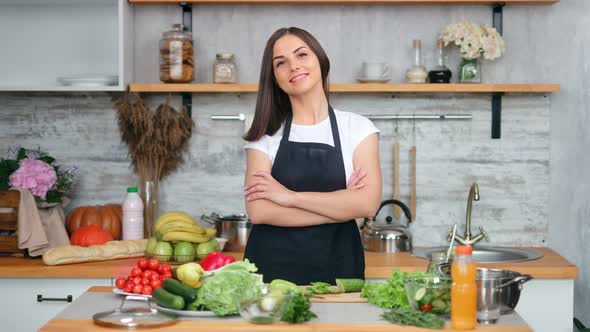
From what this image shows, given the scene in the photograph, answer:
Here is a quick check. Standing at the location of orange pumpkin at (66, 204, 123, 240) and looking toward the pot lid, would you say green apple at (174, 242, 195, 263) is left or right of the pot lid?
left

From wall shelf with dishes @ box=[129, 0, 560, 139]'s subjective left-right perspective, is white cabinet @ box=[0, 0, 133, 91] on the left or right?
on its right

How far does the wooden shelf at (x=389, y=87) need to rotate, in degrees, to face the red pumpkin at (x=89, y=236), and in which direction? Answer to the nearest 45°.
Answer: approximately 90° to its right

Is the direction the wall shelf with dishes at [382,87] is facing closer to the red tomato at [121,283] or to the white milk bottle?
the red tomato

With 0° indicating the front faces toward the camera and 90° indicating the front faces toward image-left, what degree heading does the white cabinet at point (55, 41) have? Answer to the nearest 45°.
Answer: approximately 0°

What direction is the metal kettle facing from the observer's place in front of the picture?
facing to the left of the viewer

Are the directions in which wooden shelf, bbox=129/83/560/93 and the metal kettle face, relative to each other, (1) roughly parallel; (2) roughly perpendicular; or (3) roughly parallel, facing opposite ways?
roughly perpendicular

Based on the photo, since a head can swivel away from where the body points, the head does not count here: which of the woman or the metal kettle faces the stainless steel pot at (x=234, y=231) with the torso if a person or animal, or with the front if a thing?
the metal kettle
